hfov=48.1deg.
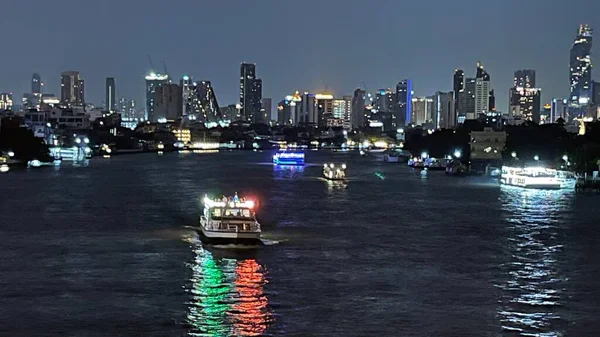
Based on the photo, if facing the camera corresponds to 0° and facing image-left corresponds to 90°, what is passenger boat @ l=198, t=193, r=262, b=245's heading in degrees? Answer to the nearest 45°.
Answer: approximately 0°

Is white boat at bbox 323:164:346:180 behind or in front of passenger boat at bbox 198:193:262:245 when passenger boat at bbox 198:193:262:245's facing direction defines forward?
behind
